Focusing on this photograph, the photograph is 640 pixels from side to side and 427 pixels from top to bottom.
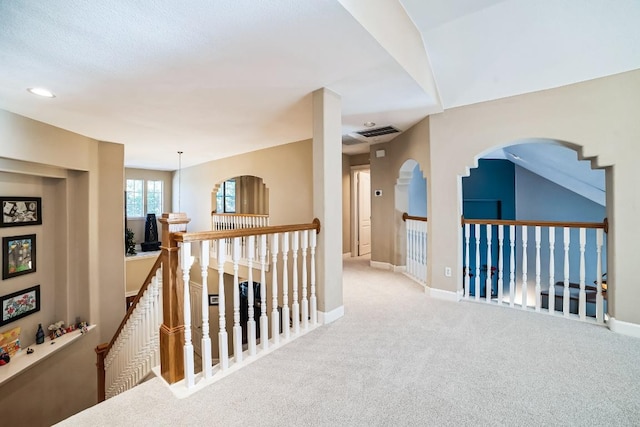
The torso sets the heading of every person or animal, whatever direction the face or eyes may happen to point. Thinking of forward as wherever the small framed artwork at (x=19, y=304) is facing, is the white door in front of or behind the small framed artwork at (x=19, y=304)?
in front

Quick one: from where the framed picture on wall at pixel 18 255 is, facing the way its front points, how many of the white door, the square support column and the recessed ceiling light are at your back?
0

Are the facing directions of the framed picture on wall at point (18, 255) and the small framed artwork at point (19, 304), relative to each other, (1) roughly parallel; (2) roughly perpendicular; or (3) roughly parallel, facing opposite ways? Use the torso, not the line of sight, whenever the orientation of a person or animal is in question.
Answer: roughly parallel

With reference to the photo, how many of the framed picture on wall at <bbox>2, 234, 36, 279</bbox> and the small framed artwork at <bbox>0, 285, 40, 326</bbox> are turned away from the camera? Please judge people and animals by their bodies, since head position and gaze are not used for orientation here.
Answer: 0

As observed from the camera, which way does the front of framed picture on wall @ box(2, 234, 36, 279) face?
facing the viewer and to the right of the viewer

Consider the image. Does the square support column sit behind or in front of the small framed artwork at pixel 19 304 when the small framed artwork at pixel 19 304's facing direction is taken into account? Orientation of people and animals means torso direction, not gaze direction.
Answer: in front

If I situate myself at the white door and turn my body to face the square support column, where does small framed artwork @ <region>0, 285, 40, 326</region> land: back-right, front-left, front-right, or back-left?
front-right

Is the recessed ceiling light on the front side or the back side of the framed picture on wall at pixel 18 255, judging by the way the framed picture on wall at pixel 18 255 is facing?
on the front side
